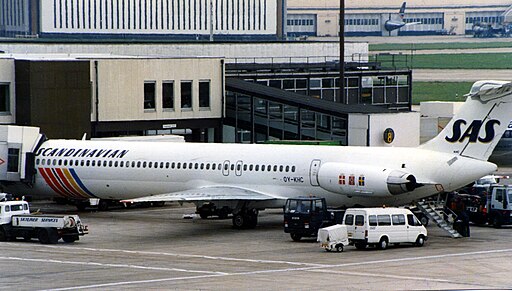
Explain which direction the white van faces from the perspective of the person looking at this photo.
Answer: facing away from the viewer and to the right of the viewer

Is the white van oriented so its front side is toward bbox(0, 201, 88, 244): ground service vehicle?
no

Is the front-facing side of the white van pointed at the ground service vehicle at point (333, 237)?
no
